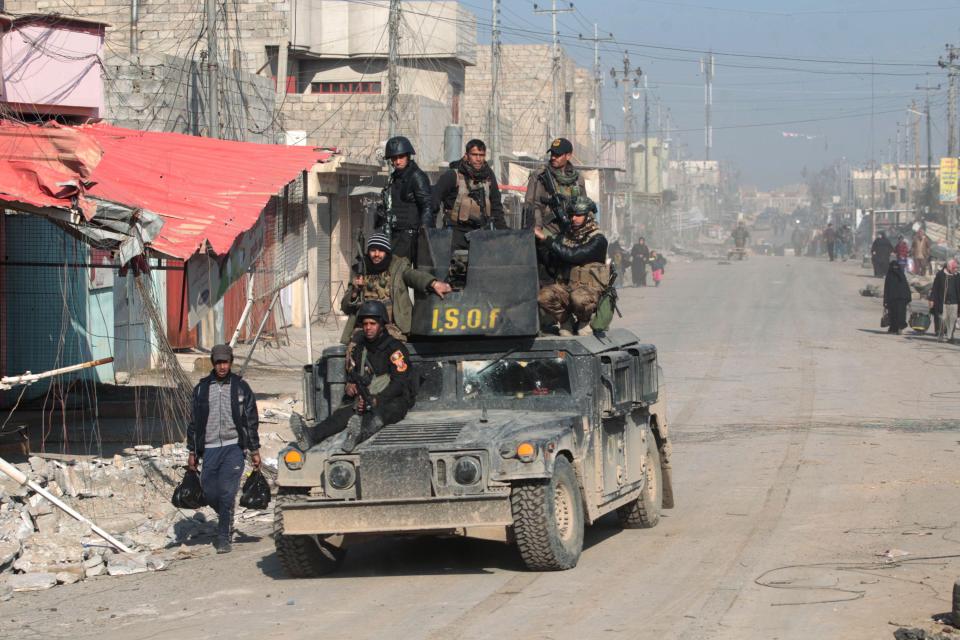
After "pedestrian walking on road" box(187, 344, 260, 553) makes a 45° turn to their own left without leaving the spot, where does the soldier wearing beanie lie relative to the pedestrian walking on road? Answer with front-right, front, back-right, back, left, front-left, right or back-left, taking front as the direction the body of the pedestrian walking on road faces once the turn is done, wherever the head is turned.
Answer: front-left

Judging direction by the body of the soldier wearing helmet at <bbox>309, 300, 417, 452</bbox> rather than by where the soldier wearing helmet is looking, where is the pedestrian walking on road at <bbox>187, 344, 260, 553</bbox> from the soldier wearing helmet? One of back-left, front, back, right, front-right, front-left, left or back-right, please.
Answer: right

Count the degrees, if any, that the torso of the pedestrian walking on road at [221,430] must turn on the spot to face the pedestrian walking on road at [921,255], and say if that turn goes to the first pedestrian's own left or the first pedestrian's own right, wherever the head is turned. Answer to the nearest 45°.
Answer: approximately 135° to the first pedestrian's own left

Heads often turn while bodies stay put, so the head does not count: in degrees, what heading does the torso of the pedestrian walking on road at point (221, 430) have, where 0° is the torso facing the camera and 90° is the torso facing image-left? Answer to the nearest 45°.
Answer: approximately 0°

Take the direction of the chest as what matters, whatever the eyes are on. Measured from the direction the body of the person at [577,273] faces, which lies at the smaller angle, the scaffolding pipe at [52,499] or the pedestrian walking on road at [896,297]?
the scaffolding pipe

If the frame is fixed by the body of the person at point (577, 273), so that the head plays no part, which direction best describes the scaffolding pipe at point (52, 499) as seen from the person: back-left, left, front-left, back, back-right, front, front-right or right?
front-right

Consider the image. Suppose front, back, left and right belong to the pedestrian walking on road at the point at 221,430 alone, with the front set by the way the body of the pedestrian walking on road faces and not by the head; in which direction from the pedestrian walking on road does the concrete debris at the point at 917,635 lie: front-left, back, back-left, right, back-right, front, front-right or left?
front-left

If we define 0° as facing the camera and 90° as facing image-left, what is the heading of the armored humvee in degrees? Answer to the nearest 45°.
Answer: approximately 45°

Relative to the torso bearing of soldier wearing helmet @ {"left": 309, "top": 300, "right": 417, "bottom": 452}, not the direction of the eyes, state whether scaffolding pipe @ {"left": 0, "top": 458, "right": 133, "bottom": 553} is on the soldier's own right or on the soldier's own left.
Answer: on the soldier's own right
